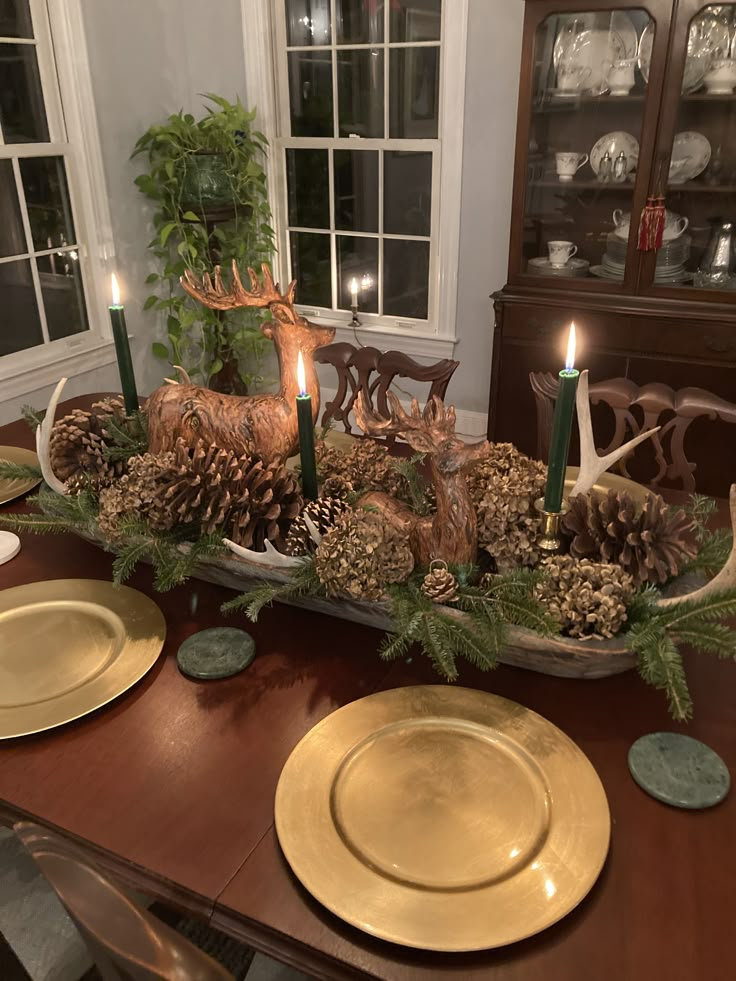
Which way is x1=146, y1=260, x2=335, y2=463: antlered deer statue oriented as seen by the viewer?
to the viewer's right

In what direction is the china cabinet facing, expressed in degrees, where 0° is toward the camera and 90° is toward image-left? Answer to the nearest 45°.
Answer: approximately 0°

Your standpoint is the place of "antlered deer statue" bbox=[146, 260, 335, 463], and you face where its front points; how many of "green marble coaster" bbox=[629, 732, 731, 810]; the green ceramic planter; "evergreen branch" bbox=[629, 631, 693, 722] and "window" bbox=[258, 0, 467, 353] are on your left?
2

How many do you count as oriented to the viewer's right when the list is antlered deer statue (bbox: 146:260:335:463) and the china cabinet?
1
